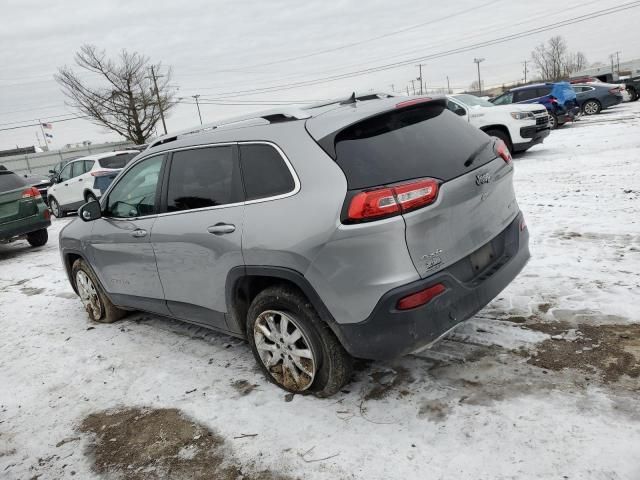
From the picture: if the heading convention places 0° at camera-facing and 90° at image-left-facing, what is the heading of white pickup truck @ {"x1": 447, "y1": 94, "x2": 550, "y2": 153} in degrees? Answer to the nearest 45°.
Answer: approximately 315°

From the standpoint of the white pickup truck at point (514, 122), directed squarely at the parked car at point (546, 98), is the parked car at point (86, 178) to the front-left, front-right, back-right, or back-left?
back-left

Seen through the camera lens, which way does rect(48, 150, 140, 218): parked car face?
facing away from the viewer and to the left of the viewer

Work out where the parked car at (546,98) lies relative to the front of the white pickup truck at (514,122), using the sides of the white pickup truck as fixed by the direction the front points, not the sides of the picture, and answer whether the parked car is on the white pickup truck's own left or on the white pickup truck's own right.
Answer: on the white pickup truck's own left

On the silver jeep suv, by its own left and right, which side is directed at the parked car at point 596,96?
right

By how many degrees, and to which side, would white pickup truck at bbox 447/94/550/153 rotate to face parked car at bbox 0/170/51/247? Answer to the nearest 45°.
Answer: approximately 90° to its right

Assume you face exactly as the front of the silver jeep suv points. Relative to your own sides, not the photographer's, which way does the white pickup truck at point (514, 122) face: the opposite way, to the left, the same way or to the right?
the opposite way

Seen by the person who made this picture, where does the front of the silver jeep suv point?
facing away from the viewer and to the left of the viewer
